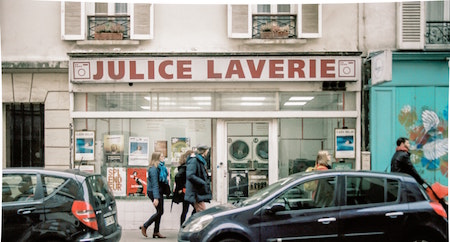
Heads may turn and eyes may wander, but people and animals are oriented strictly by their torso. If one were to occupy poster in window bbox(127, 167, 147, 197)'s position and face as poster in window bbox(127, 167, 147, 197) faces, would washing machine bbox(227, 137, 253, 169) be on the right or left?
on its left

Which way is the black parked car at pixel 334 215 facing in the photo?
to the viewer's left

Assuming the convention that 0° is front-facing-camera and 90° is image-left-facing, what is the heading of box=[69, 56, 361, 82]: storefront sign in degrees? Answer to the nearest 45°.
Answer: approximately 0°

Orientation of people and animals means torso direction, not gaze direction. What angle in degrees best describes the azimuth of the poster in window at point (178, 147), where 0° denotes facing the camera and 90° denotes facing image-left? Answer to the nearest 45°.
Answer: approximately 0°

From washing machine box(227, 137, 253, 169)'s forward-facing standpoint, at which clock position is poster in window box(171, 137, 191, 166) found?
The poster in window is roughly at 3 o'clock from the washing machine.

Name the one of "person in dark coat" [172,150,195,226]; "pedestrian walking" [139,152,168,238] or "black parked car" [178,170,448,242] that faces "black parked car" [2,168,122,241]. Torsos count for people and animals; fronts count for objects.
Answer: "black parked car" [178,170,448,242]

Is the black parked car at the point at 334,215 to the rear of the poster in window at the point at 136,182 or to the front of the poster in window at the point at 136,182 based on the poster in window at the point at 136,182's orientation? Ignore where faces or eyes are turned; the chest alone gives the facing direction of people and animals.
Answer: to the front

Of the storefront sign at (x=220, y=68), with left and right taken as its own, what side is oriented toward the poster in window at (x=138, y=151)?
right
